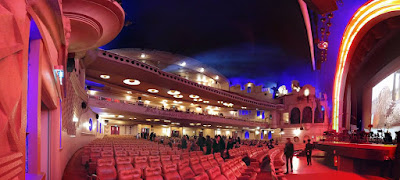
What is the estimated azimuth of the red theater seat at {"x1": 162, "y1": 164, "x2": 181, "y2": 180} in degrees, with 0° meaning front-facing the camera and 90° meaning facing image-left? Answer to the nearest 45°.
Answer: approximately 315°

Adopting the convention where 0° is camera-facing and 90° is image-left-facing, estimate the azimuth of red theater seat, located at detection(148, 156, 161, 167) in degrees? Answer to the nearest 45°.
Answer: approximately 315°

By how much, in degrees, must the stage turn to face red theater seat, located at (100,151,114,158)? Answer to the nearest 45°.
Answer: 0° — it already faces it

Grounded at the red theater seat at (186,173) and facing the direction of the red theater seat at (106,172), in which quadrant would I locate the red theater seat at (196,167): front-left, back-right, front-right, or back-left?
back-right
